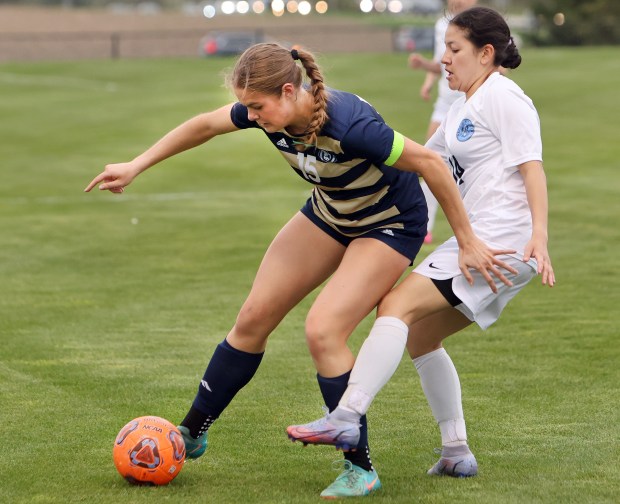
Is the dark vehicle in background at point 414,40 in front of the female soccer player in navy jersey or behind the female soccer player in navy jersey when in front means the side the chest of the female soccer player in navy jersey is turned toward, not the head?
behind

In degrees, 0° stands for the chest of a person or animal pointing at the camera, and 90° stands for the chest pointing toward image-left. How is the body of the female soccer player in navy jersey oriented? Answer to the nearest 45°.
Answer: approximately 45°

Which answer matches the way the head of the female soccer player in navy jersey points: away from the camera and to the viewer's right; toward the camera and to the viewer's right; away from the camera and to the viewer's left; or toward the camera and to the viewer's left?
toward the camera and to the viewer's left

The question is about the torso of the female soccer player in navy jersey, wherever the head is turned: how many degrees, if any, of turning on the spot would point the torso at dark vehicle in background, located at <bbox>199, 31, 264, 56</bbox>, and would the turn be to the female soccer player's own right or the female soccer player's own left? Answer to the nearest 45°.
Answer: approximately 135° to the female soccer player's own right
